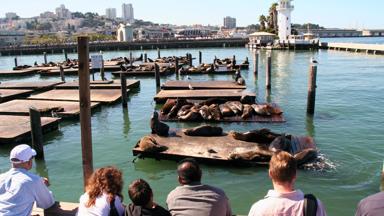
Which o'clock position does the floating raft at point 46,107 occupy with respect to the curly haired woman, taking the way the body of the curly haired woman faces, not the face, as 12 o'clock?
The floating raft is roughly at 10 o'clock from the curly haired woman.

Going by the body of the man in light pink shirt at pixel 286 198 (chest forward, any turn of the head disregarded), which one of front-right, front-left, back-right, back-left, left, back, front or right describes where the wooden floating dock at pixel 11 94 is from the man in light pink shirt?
front-left

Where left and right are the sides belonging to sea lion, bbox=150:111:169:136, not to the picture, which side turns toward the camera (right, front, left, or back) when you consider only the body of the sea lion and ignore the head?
left

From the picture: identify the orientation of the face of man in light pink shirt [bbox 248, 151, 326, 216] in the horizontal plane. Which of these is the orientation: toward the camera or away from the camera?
away from the camera

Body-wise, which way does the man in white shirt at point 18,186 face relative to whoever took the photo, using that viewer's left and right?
facing away from the viewer and to the right of the viewer

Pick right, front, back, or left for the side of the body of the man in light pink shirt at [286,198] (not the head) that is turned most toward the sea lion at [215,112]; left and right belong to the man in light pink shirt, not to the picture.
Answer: front

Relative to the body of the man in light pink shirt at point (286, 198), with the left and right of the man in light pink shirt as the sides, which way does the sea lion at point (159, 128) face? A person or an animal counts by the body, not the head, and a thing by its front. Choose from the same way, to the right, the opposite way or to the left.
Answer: to the left

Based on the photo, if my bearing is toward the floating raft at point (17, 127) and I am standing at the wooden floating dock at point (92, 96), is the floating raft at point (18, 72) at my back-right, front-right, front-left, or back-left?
back-right

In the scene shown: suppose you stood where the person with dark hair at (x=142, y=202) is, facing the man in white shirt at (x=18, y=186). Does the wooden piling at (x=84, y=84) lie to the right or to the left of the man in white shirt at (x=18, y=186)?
right

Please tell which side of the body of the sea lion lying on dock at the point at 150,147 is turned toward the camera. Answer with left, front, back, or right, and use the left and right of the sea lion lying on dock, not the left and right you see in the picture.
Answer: left

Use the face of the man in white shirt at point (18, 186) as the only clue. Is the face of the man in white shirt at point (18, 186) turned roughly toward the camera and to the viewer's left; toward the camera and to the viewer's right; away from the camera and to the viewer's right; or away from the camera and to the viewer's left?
away from the camera and to the viewer's right

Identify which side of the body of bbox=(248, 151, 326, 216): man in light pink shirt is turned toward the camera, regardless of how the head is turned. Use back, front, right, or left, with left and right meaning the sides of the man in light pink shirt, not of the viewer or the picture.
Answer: back
